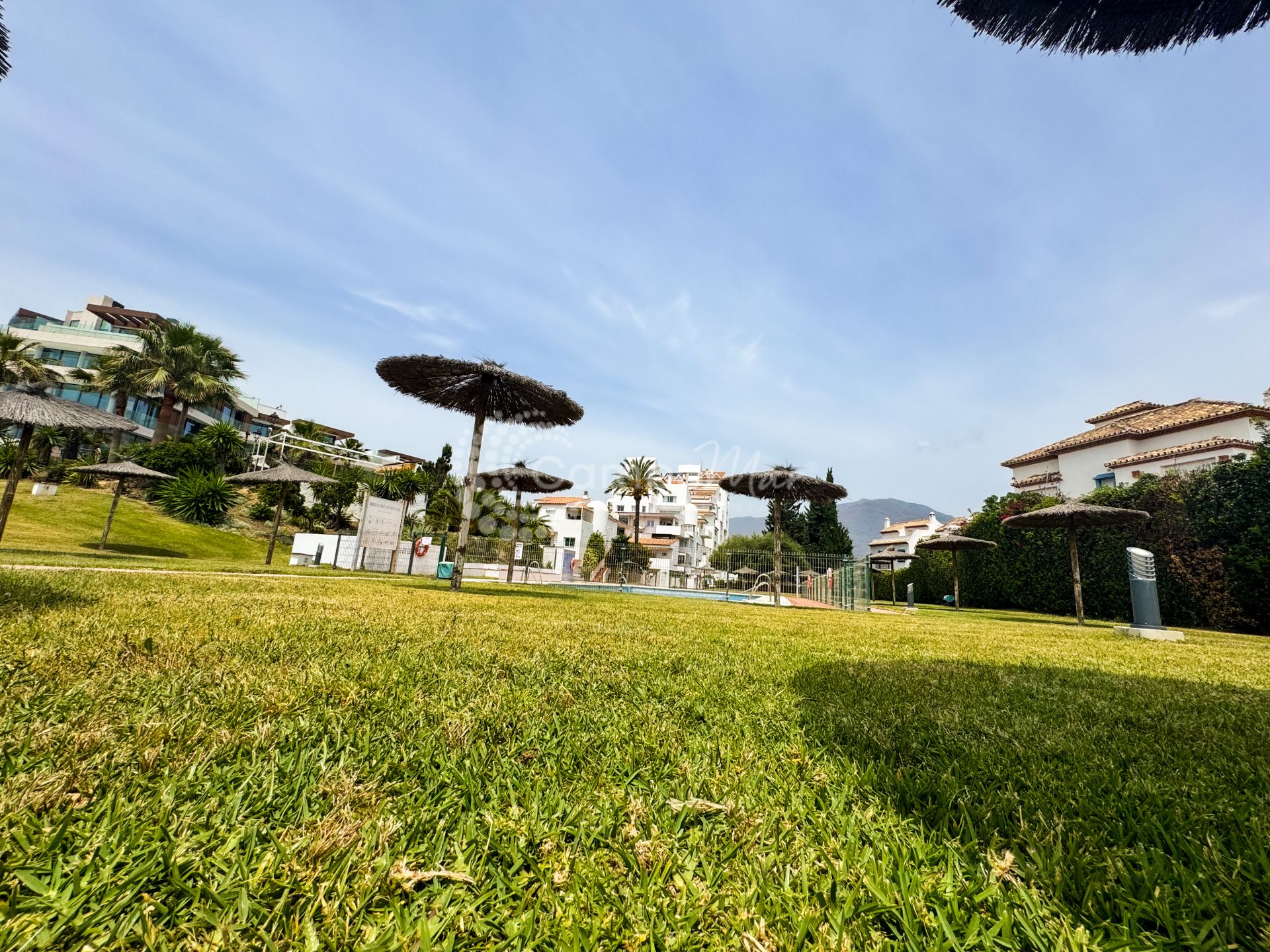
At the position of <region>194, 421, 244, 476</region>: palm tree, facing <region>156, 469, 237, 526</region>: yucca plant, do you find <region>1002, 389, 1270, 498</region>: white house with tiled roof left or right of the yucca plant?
left

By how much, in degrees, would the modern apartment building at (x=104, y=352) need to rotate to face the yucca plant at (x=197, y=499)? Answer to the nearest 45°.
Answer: approximately 45° to its right

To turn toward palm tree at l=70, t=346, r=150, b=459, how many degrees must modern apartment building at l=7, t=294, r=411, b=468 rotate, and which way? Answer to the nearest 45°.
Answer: approximately 45° to its right

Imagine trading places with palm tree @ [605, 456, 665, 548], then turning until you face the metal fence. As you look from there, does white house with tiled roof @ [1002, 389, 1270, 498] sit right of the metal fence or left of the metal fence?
left

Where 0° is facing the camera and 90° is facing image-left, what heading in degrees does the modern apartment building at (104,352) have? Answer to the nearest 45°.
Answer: approximately 315°

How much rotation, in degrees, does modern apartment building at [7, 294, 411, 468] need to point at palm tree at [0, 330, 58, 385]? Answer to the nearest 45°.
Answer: approximately 45° to its right

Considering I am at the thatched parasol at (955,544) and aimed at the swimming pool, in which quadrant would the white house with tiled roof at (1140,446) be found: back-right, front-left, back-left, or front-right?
back-right

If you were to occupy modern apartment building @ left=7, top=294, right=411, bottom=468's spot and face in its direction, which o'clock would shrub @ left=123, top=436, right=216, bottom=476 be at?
The shrub is roughly at 1 o'clock from the modern apartment building.

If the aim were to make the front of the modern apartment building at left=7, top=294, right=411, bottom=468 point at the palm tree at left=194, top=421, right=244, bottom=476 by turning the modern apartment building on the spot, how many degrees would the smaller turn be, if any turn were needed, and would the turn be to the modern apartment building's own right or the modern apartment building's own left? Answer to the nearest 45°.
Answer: approximately 45° to the modern apartment building's own right
